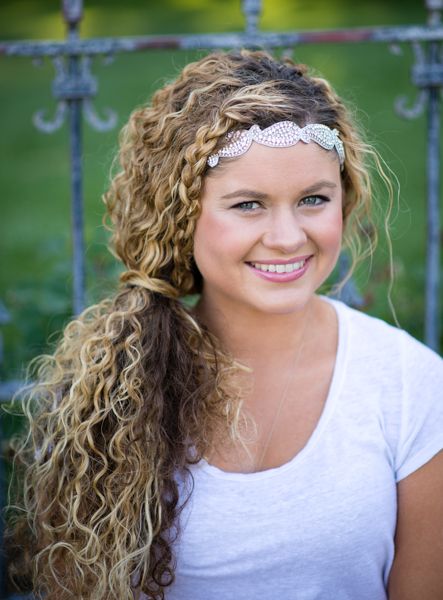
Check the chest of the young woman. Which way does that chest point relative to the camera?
toward the camera
